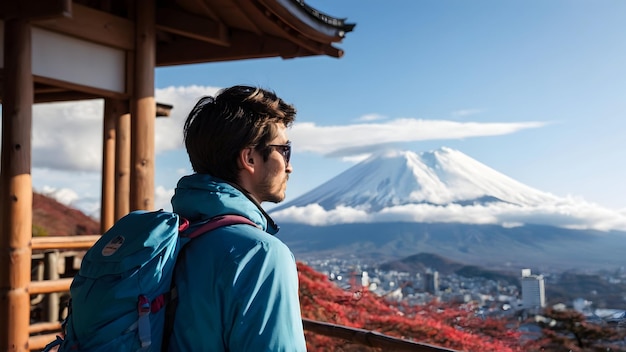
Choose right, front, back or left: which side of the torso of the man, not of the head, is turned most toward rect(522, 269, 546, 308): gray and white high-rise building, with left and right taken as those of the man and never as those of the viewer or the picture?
front

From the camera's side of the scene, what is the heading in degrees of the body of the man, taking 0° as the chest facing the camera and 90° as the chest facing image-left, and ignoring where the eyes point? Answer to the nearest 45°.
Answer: approximately 225°

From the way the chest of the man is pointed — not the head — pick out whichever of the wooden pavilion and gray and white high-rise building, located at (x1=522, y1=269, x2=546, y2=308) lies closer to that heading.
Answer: the gray and white high-rise building

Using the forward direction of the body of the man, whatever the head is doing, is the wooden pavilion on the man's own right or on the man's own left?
on the man's own left
